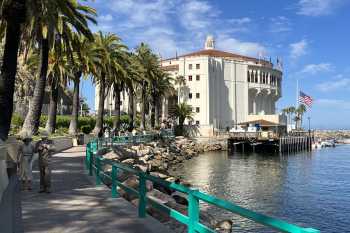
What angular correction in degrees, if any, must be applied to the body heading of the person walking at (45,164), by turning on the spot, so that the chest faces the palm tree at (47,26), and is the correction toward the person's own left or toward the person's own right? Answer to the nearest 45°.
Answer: approximately 180°

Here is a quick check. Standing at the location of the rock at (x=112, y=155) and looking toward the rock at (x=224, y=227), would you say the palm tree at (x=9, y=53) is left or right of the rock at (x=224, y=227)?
right

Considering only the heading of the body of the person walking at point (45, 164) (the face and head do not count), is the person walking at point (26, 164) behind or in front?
behind

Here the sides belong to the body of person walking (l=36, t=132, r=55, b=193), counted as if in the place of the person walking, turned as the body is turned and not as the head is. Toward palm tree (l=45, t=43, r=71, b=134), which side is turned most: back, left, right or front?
back

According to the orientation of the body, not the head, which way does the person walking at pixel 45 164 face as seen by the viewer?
toward the camera
